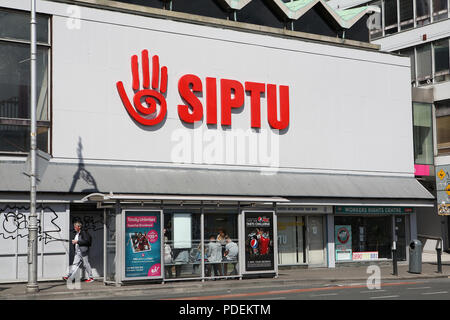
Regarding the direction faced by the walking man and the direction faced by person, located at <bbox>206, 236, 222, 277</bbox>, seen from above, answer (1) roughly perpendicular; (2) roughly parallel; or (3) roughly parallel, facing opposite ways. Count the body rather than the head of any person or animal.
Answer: roughly perpendicular

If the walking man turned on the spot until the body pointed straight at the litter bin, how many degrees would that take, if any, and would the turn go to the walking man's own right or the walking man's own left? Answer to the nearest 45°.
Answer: approximately 180°

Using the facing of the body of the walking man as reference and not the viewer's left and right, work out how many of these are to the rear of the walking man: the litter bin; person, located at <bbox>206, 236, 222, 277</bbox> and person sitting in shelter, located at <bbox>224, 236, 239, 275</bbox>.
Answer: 3

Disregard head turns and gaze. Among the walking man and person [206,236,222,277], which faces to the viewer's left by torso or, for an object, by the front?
the walking man

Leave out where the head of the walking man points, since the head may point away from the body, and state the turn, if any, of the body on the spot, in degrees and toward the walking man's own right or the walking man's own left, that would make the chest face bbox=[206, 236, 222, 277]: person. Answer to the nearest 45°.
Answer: approximately 180°

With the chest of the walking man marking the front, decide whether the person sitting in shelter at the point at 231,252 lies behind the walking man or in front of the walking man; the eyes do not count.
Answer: behind

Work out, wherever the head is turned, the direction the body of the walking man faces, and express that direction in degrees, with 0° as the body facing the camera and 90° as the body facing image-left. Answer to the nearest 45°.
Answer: approximately 90°
